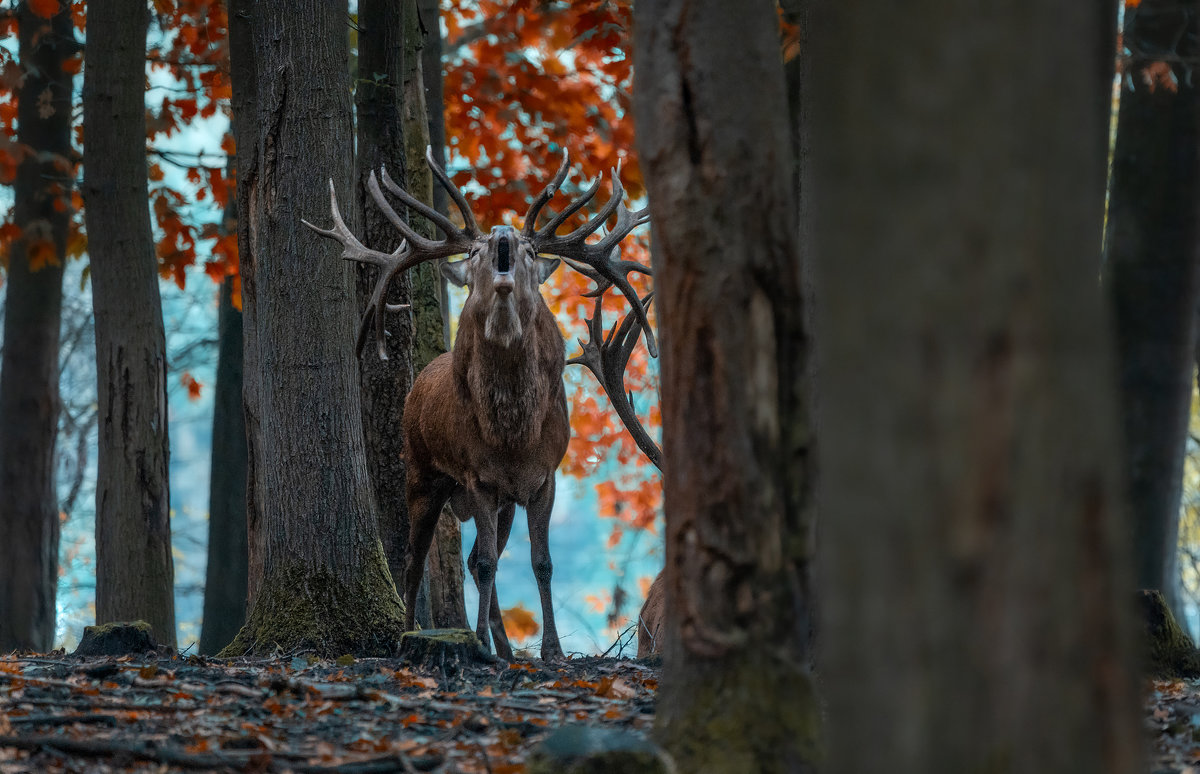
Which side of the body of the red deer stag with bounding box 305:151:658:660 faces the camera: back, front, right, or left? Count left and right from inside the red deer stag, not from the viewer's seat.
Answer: front

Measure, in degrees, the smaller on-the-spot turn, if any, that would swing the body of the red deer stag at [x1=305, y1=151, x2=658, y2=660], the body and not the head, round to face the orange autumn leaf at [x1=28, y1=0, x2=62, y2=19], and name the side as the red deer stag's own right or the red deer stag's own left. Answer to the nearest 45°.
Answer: approximately 135° to the red deer stag's own right

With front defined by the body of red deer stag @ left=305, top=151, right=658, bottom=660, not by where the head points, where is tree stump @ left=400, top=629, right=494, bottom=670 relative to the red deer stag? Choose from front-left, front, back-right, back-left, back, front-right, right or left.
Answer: front

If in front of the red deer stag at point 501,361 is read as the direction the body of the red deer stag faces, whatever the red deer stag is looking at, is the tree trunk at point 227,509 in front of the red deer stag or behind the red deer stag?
behind

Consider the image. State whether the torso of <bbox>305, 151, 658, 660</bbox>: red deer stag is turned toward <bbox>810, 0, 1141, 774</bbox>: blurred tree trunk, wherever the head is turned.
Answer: yes

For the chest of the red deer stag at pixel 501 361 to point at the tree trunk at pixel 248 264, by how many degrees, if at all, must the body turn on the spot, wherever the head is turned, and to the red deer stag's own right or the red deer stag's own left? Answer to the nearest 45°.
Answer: approximately 90° to the red deer stag's own right

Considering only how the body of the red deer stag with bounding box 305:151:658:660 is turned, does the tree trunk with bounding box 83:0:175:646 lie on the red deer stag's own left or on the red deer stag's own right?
on the red deer stag's own right

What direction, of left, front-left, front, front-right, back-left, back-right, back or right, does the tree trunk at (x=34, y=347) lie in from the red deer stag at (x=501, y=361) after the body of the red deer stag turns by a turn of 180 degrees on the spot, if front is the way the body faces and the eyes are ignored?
front-left

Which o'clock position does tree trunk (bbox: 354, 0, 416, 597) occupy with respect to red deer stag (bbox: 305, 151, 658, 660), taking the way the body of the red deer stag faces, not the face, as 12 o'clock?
The tree trunk is roughly at 5 o'clock from the red deer stag.

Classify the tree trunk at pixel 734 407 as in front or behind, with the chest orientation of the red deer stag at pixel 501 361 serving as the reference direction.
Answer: in front
